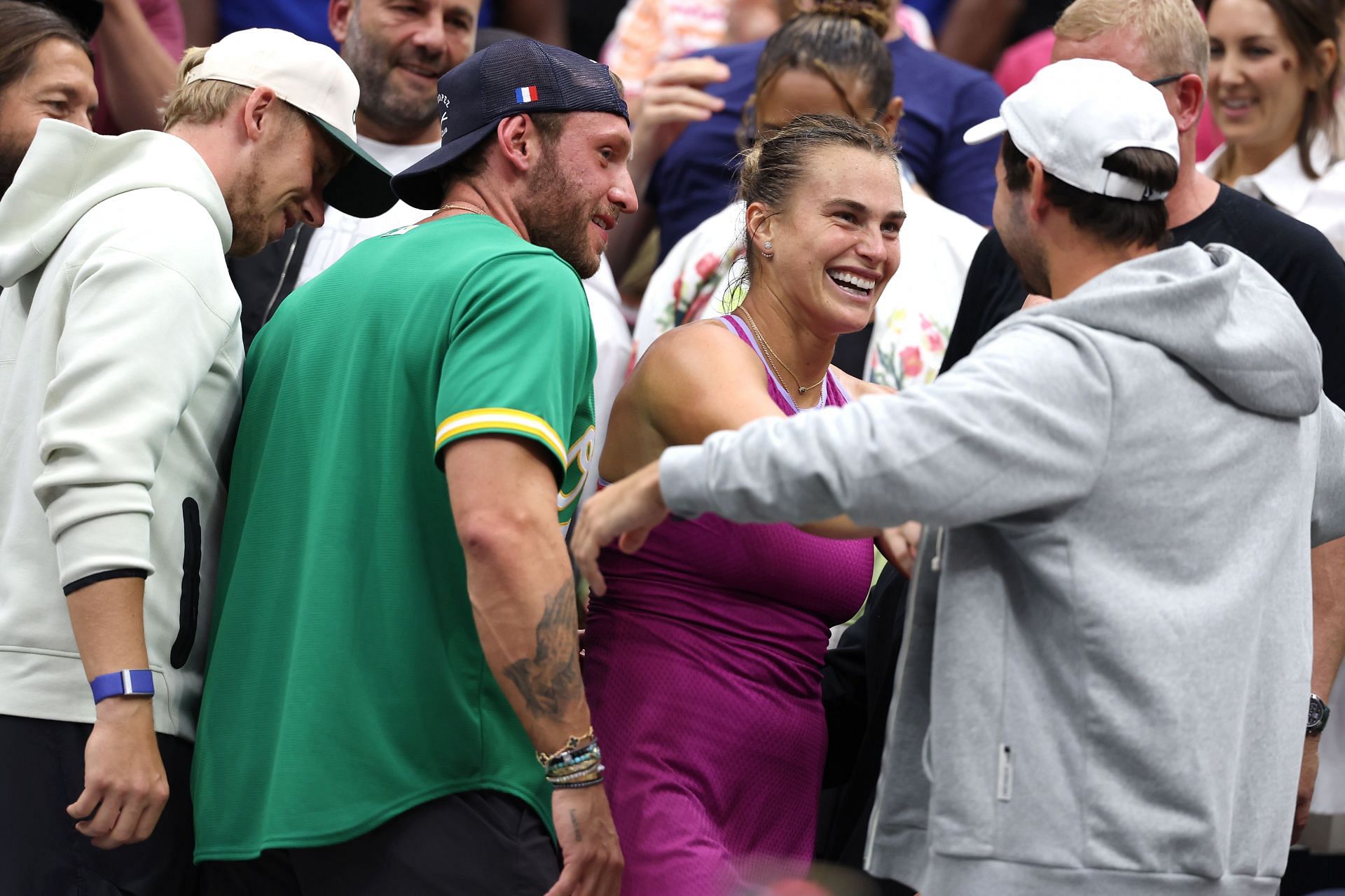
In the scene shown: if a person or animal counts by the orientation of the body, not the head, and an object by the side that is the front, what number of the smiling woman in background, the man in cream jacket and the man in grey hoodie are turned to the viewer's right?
1

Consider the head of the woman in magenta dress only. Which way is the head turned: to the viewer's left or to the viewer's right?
to the viewer's right

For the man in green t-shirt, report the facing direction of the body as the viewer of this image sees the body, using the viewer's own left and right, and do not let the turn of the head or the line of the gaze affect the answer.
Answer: facing away from the viewer and to the right of the viewer

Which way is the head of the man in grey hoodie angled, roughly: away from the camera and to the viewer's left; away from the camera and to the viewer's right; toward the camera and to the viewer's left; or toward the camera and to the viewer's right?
away from the camera and to the viewer's left

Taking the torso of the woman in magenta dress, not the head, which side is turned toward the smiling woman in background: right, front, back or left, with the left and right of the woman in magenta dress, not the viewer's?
left

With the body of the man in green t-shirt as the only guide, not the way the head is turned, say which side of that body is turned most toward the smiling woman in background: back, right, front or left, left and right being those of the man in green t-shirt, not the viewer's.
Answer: front

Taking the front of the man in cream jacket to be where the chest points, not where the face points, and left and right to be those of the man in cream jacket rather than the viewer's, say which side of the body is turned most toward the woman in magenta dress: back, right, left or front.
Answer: front

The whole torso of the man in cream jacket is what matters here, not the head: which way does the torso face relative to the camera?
to the viewer's right

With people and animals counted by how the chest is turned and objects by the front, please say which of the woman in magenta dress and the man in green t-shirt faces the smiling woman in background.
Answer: the man in green t-shirt

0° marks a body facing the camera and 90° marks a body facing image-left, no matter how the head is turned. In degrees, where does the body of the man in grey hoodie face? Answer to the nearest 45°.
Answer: approximately 135°

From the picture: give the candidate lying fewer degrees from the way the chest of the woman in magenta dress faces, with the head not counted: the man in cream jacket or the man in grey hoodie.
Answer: the man in grey hoodie

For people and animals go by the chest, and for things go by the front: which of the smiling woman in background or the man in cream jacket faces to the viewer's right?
the man in cream jacket
